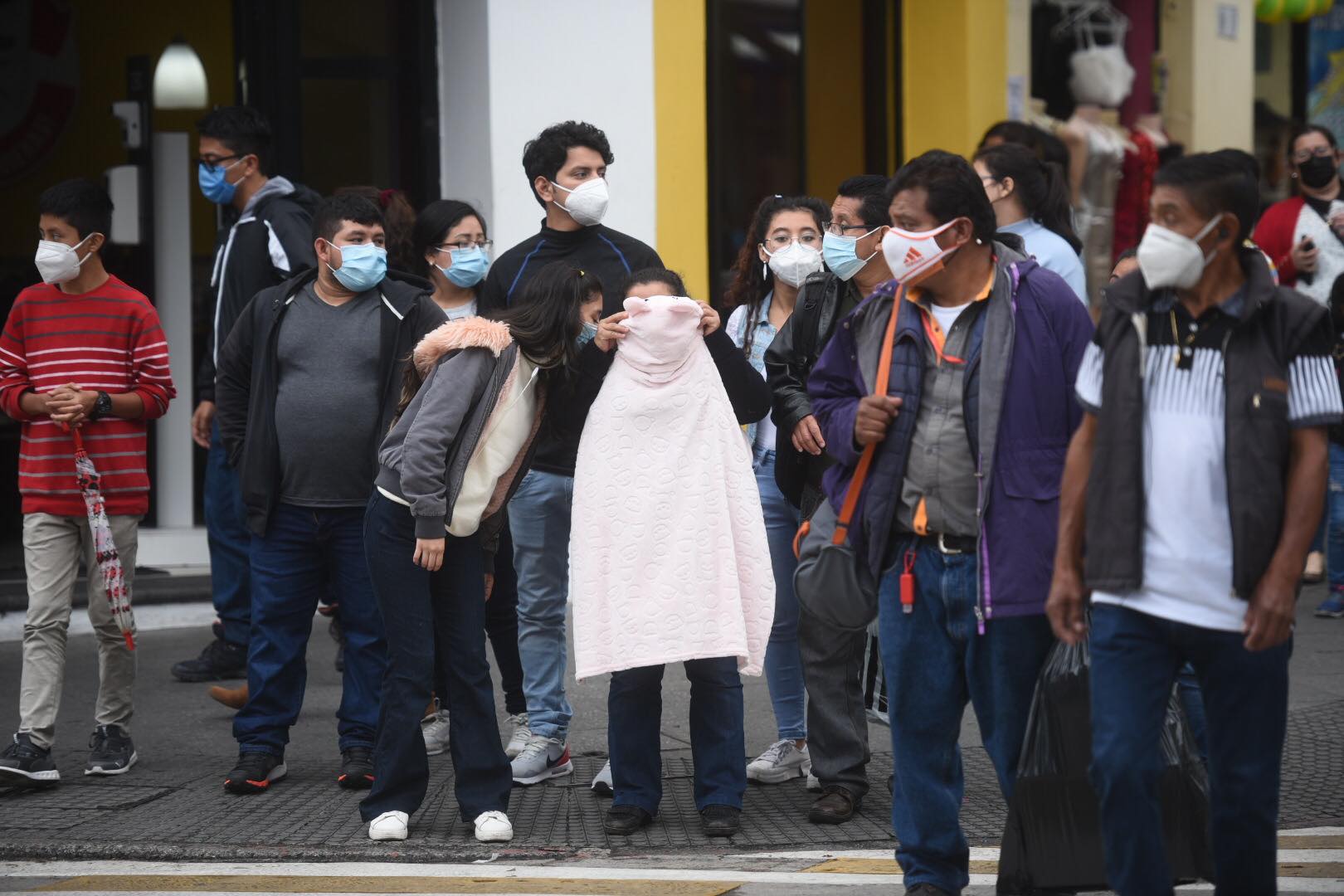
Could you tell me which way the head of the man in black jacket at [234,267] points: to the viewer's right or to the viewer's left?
to the viewer's left

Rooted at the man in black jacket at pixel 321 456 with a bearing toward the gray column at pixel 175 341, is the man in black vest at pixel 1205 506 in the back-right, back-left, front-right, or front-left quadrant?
back-right

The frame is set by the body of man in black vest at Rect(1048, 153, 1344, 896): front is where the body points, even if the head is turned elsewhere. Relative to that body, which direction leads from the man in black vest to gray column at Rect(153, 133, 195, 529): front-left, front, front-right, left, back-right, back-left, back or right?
back-right

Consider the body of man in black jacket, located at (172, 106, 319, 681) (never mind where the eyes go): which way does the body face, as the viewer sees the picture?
to the viewer's left

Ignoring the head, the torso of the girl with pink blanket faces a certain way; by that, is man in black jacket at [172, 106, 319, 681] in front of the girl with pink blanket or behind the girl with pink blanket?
behind

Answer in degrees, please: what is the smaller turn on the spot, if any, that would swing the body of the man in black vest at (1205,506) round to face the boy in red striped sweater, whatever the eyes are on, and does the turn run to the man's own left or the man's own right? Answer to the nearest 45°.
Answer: approximately 135° to the man's own right

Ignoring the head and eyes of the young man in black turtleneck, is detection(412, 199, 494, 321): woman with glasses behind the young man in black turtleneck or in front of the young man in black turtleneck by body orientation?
behind

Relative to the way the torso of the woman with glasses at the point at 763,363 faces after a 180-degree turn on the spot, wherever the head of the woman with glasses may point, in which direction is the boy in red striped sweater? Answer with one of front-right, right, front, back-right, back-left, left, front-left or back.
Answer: left

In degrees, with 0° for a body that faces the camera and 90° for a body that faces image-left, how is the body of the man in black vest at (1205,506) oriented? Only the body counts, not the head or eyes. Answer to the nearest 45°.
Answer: approximately 0°
